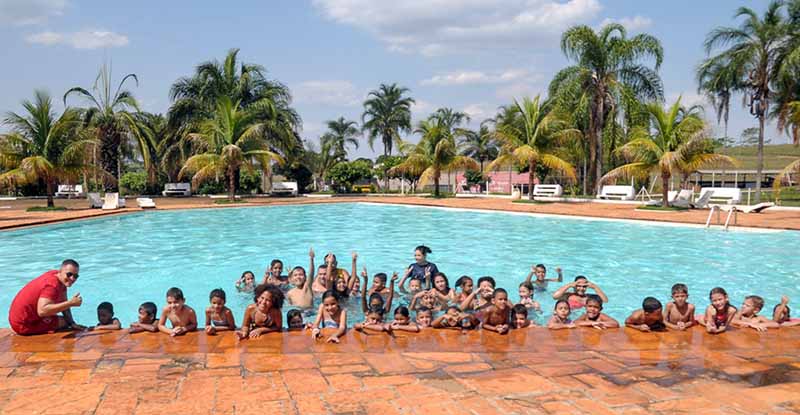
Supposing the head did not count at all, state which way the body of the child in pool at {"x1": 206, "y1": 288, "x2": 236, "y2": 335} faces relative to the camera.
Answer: toward the camera

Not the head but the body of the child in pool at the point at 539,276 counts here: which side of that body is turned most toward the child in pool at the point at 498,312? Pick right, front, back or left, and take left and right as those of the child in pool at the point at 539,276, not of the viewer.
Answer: front

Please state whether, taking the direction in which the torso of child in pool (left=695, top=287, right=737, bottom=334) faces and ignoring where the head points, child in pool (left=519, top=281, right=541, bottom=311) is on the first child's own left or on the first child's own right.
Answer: on the first child's own right

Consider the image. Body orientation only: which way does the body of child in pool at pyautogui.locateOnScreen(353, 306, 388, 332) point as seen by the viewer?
toward the camera

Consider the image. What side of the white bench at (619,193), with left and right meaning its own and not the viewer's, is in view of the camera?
front

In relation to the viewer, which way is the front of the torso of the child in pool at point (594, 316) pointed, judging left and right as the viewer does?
facing the viewer

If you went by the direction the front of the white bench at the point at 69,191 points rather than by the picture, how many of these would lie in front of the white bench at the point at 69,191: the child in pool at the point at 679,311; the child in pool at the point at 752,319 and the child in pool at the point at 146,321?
3

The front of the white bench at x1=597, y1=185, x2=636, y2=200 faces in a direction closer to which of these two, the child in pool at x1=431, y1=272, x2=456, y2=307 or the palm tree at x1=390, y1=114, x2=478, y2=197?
the child in pool

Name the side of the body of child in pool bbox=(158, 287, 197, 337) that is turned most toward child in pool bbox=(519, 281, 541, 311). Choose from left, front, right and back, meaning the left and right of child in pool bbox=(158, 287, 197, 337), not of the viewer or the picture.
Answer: left

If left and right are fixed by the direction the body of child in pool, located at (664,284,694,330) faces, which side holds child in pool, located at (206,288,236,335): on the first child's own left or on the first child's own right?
on the first child's own right

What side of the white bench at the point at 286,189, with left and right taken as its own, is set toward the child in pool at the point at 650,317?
front

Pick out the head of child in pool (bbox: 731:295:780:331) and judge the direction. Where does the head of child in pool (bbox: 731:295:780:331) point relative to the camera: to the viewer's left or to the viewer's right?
to the viewer's left
